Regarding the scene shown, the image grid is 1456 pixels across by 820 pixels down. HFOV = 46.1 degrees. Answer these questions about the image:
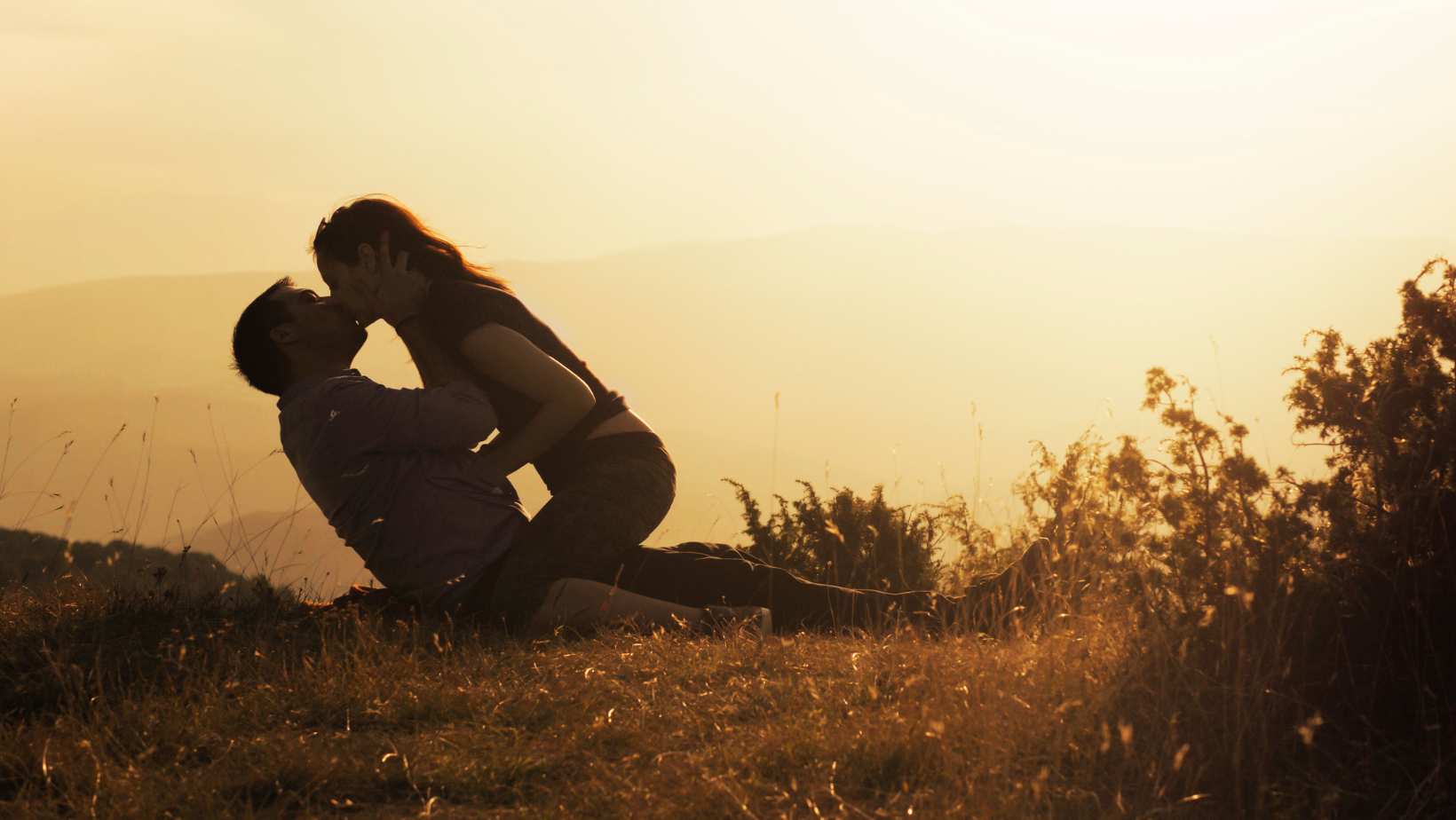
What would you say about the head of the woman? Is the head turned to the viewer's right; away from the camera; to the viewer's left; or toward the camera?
to the viewer's left

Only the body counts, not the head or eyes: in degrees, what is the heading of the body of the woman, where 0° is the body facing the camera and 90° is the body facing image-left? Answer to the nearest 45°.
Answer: approximately 90°

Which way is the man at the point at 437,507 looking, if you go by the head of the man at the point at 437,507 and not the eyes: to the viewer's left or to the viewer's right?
to the viewer's right

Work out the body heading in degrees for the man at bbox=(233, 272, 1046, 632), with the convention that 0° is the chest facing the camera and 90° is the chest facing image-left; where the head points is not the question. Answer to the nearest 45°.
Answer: approximately 270°
